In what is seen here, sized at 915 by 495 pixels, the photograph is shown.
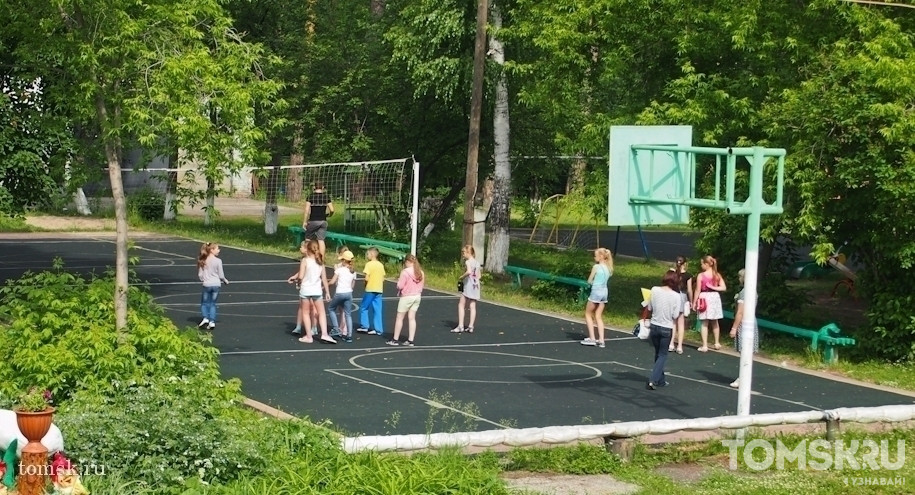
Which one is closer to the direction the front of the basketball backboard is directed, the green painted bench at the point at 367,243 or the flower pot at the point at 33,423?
the green painted bench

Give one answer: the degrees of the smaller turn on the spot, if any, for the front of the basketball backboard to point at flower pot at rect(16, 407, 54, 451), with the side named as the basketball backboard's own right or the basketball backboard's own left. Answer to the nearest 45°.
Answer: approximately 90° to the basketball backboard's own left

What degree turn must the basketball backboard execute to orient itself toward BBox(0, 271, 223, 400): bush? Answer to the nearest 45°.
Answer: approximately 90° to its left

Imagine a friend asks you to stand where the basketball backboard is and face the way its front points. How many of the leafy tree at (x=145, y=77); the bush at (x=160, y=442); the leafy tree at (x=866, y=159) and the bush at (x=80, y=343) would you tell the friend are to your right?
1

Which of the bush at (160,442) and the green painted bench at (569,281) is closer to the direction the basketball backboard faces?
the green painted bench

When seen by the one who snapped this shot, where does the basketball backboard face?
facing away from the viewer and to the left of the viewer

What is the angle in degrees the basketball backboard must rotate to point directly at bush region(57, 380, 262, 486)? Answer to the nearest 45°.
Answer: approximately 90° to its left

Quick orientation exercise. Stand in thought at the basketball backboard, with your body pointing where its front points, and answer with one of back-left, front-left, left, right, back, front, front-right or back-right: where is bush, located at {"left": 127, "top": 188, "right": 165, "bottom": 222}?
front

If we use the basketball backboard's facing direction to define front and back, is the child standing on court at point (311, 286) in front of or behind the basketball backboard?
in front

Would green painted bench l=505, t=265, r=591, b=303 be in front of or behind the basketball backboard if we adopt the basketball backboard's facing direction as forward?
in front

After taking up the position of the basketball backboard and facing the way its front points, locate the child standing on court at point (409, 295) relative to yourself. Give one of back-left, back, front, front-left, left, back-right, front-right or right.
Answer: front

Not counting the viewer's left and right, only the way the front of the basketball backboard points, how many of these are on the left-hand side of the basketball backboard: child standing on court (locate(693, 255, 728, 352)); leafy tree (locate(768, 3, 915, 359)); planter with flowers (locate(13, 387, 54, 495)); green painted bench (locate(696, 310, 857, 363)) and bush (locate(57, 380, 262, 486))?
2
